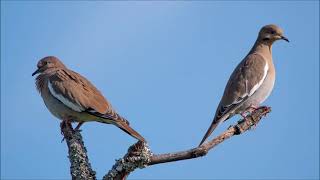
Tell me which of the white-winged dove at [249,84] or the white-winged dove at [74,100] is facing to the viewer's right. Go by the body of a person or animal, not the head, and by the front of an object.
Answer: the white-winged dove at [249,84]

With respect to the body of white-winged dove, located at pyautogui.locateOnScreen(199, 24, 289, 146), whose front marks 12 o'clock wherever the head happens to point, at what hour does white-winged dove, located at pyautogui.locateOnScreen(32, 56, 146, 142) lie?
white-winged dove, located at pyautogui.locateOnScreen(32, 56, 146, 142) is roughly at 5 o'clock from white-winged dove, located at pyautogui.locateOnScreen(199, 24, 289, 146).

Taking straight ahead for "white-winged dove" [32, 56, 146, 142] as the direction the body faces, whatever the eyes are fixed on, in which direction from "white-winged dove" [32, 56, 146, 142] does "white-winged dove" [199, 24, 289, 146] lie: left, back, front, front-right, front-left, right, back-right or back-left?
back

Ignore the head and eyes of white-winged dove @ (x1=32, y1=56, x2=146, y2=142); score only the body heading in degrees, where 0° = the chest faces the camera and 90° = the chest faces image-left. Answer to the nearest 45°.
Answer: approximately 90°

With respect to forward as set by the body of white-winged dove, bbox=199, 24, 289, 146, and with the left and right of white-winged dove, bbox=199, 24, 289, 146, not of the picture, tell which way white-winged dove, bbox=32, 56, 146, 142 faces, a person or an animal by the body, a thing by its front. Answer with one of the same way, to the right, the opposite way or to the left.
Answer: the opposite way

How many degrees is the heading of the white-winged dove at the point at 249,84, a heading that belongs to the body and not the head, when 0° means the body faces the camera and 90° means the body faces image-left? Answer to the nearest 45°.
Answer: approximately 270°

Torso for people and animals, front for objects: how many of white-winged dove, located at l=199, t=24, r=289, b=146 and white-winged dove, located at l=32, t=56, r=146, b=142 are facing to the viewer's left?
1
